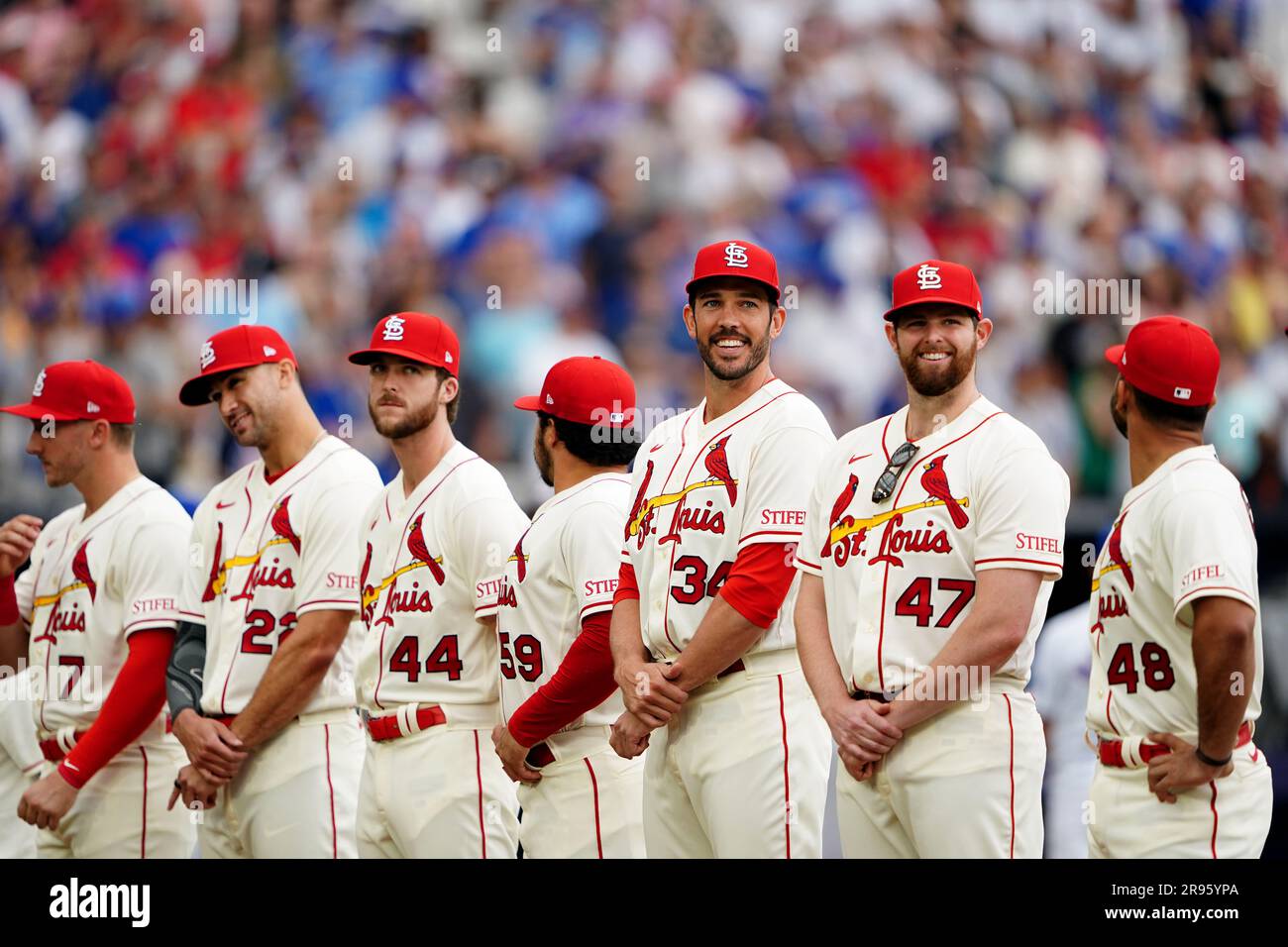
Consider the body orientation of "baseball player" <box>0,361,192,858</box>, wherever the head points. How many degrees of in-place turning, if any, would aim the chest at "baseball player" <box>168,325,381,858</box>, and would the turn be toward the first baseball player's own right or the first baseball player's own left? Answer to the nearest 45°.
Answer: approximately 90° to the first baseball player's own left

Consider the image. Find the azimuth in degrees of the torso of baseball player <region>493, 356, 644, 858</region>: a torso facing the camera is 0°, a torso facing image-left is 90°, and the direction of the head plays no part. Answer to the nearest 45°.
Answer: approximately 90°

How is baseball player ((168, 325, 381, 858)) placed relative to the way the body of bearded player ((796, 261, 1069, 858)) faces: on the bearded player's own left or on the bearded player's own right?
on the bearded player's own right

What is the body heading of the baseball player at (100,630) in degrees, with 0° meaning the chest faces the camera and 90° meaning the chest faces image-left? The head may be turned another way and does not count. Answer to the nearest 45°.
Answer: approximately 45°

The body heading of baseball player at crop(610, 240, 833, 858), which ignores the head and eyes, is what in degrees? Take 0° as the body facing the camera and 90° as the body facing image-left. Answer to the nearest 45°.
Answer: approximately 45°

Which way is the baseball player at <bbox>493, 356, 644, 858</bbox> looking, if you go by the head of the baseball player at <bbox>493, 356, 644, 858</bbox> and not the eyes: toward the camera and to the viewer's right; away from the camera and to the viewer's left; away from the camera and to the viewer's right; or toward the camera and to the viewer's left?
away from the camera and to the viewer's left

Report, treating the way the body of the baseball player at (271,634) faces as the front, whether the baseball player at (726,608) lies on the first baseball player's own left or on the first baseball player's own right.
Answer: on the first baseball player's own left
